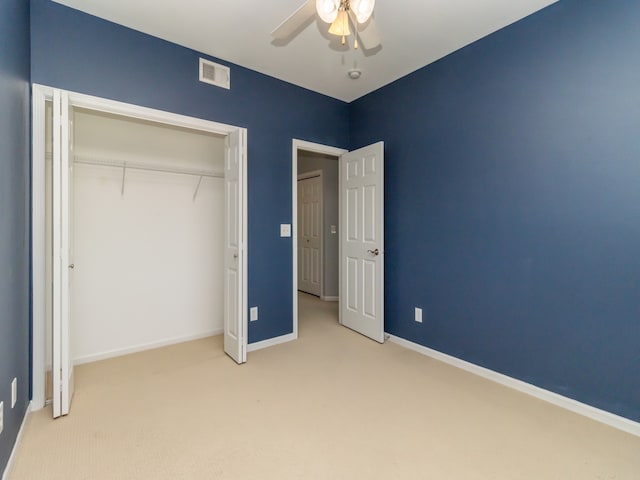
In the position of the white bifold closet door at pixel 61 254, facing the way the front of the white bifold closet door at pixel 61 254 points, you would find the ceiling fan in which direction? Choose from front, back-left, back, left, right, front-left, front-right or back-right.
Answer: front-right

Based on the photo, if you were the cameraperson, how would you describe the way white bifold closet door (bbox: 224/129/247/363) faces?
facing to the left of the viewer

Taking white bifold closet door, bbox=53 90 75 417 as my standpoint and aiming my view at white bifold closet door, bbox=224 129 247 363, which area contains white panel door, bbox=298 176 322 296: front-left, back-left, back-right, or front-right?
front-left

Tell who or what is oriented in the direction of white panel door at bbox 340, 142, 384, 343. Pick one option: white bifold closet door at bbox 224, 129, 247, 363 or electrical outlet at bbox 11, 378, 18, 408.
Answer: the electrical outlet

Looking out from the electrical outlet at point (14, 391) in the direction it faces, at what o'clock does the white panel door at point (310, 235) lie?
The white panel door is roughly at 11 o'clock from the electrical outlet.

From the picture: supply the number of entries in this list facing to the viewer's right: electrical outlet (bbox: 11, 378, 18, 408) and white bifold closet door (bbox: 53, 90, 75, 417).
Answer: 2

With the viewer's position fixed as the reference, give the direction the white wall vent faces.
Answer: facing the viewer and to the right of the viewer

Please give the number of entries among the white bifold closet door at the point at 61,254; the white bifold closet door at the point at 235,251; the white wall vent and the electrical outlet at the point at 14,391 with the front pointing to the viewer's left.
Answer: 1

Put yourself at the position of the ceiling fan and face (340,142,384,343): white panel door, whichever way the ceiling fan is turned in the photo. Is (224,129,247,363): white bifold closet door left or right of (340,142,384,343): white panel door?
left

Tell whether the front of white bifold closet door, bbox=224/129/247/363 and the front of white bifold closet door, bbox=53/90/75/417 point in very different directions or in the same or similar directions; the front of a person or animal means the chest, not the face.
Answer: very different directions

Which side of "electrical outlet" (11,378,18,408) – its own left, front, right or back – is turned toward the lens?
right

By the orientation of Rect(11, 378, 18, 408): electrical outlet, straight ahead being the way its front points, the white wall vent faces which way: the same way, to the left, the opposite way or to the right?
to the right

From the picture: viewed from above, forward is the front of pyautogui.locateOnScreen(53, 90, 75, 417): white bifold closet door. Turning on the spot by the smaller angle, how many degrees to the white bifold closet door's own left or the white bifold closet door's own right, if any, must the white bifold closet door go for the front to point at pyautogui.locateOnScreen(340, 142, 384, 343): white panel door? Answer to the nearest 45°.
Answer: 0° — it already faces it
